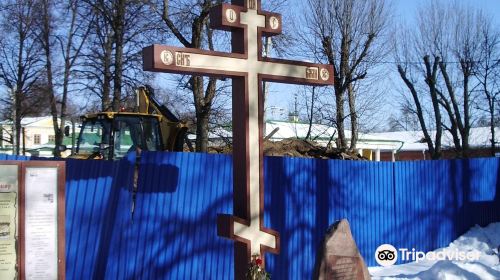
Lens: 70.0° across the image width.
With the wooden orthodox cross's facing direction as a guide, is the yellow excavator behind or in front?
behind

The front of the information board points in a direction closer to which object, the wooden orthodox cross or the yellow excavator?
the wooden orthodox cross

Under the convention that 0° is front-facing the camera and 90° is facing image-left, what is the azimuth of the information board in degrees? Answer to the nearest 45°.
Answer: approximately 0°

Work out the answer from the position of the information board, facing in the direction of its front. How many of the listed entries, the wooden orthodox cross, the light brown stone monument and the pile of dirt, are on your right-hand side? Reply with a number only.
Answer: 0

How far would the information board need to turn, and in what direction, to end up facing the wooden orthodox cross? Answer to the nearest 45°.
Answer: approximately 90° to its left

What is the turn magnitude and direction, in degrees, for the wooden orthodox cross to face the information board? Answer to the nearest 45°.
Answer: approximately 135° to its right

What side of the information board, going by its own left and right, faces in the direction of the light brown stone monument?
left

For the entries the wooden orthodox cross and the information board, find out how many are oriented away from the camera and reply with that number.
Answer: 0

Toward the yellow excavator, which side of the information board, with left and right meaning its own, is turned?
back

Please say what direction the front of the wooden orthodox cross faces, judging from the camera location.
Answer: facing the viewer and to the right of the viewer

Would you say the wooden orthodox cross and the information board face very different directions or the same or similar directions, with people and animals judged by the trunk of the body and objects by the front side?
same or similar directions
